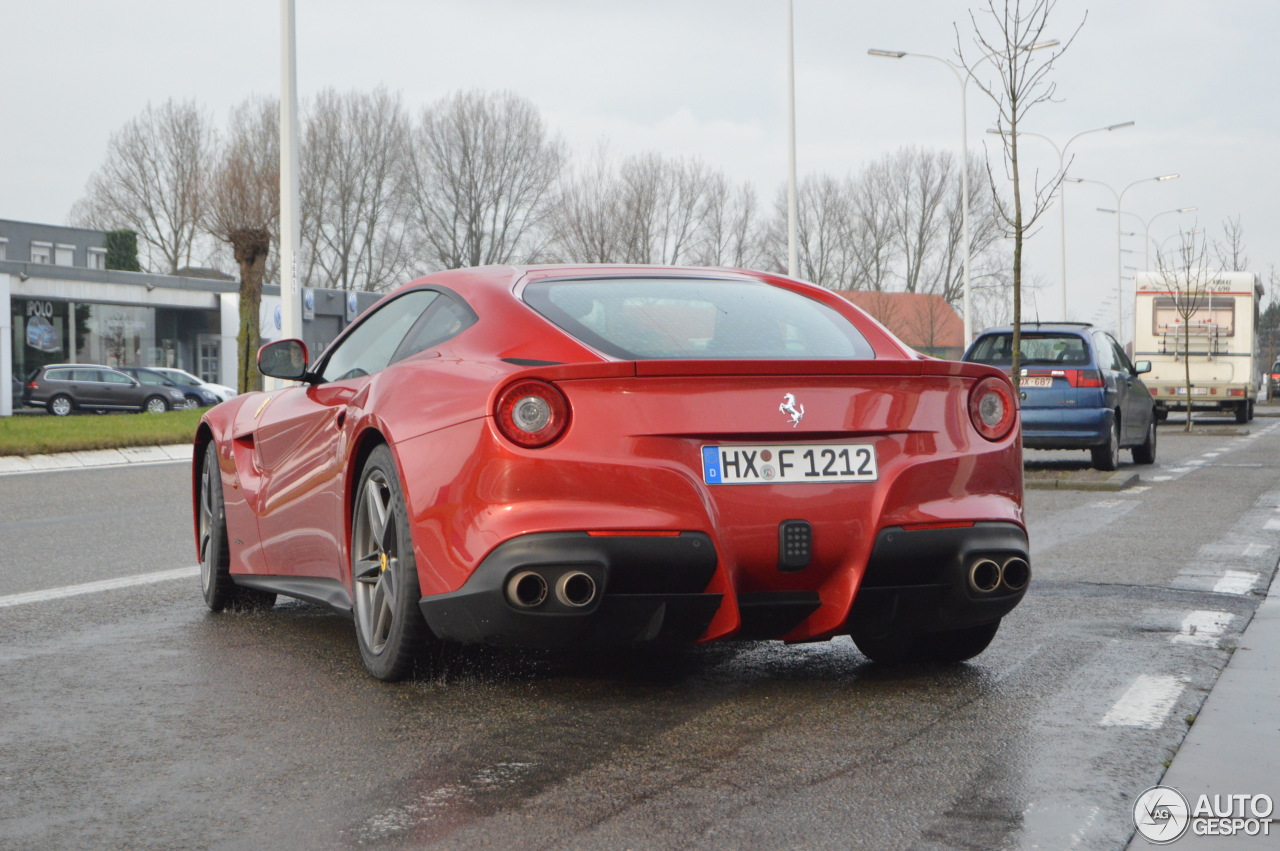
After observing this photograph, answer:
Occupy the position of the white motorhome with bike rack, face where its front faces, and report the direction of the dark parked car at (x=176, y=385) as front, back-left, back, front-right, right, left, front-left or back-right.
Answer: left

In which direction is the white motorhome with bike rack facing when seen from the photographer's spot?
facing away from the viewer

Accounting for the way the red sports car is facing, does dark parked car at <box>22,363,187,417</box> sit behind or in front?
in front

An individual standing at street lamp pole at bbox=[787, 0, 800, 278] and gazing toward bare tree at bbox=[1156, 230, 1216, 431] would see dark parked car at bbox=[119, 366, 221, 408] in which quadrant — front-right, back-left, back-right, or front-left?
back-left

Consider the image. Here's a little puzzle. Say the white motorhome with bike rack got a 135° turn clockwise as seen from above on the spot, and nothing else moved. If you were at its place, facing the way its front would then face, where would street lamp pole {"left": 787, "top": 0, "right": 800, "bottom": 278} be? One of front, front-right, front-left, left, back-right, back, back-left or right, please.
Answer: right

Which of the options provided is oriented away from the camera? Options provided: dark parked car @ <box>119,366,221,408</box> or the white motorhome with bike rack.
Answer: the white motorhome with bike rack

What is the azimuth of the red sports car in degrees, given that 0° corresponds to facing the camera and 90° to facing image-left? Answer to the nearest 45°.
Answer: approximately 135°
